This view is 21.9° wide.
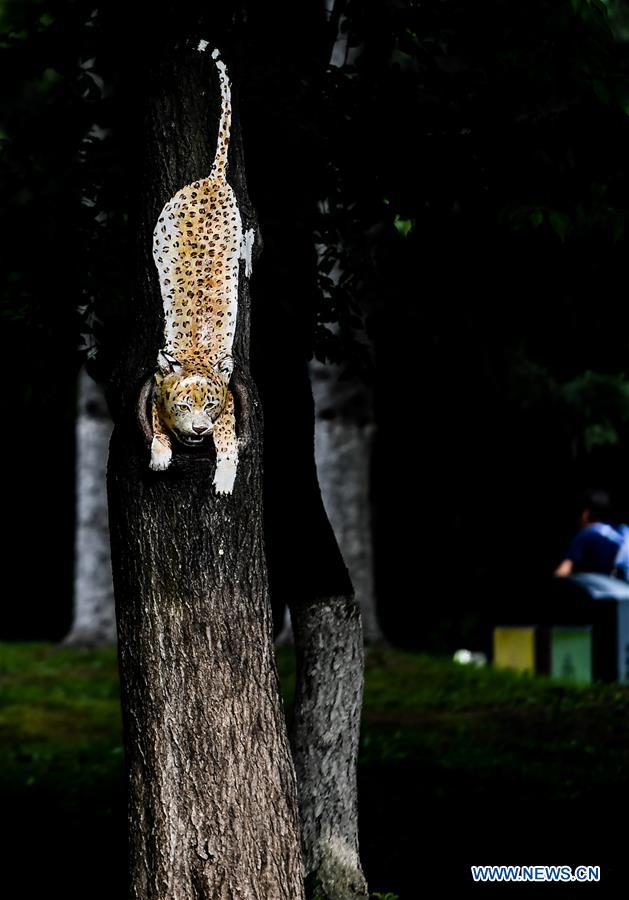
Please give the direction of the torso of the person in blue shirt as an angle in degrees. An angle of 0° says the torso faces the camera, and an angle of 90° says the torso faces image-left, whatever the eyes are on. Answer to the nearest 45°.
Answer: approximately 135°

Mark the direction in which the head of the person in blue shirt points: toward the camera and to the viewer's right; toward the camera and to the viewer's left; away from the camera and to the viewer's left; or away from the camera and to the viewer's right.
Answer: away from the camera and to the viewer's left

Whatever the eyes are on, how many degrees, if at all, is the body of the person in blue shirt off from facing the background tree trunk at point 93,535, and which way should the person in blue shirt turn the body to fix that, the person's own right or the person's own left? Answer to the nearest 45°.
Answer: approximately 45° to the person's own left
